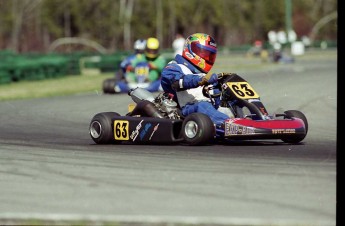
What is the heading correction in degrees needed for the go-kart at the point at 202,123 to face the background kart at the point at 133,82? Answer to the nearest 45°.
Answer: approximately 135° to its left

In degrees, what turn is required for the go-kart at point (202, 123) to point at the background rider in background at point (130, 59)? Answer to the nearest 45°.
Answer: approximately 135° to its left

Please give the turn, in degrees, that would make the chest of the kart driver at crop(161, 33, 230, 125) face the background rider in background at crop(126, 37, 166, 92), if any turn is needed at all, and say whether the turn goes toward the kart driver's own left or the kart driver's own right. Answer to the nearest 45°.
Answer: approximately 135° to the kart driver's own left

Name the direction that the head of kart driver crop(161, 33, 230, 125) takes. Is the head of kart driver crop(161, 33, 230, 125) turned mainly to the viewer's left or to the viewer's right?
to the viewer's right

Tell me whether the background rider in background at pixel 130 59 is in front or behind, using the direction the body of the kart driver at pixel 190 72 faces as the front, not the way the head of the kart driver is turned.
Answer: behind

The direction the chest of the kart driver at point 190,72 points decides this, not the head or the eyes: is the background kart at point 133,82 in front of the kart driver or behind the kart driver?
behind

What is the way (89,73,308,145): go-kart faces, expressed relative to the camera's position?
facing the viewer and to the right of the viewer
